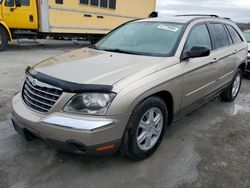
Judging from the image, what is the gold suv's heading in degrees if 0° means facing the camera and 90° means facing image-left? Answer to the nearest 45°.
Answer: approximately 45°

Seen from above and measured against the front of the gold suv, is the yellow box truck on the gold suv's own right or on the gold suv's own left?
on the gold suv's own right
